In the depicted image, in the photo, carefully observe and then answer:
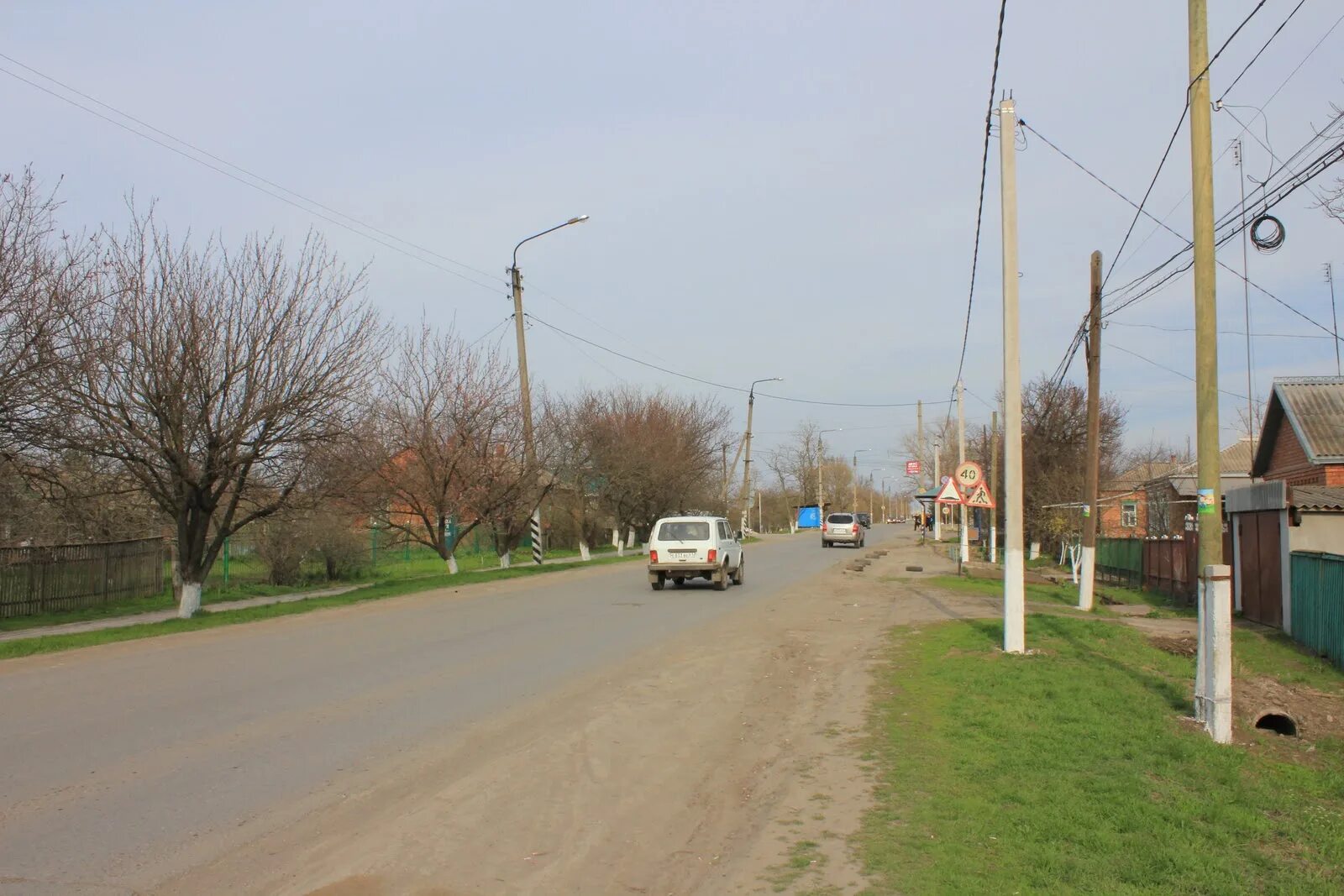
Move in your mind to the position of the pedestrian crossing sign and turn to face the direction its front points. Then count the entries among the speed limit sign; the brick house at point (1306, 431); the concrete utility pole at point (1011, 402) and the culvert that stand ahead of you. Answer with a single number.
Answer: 3

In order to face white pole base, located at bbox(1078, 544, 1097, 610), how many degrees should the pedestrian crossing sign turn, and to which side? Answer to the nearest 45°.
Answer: approximately 45° to its left

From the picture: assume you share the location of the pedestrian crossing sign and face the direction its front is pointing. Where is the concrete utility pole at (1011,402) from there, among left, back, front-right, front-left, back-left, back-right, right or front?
front

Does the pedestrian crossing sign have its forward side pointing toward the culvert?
yes

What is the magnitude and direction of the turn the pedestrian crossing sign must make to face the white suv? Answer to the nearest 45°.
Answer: approximately 90° to its right

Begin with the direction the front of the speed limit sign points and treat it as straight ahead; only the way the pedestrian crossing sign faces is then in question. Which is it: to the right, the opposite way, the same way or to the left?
the same way

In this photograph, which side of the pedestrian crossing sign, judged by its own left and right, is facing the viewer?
front

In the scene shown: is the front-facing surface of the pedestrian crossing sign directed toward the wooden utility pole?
yes

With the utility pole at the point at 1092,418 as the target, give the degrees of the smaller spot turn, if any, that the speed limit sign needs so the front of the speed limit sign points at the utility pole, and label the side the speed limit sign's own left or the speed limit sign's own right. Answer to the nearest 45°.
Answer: approximately 45° to the speed limit sign's own left

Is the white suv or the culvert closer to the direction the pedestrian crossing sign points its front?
the culvert
